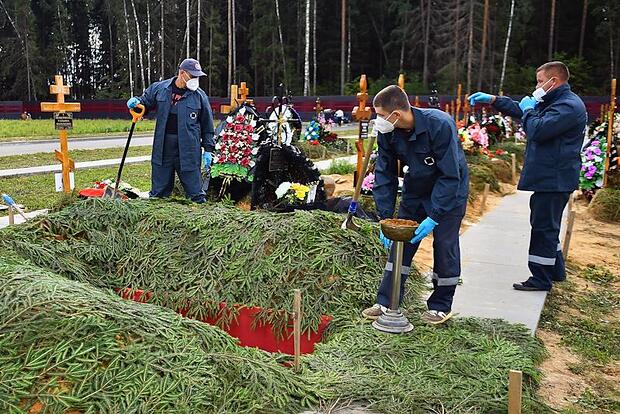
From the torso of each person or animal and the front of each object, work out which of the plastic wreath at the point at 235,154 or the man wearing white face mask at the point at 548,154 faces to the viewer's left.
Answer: the man wearing white face mask

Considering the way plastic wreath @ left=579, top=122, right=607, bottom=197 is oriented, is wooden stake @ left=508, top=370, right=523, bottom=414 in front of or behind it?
in front

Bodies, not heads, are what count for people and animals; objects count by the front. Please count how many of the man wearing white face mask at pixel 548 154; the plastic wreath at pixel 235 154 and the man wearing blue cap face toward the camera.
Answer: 2

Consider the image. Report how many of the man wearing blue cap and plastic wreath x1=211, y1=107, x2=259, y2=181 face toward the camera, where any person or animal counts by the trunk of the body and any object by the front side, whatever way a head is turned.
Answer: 2

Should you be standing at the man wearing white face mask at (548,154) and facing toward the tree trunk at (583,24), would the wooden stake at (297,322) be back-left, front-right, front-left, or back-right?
back-left

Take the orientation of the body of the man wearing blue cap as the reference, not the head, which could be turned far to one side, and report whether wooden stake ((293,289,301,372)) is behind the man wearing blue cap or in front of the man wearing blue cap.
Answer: in front

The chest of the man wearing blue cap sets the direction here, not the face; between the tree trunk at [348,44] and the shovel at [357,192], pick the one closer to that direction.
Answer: the shovel

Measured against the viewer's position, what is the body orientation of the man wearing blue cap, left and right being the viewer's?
facing the viewer

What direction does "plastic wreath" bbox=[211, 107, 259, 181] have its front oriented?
toward the camera

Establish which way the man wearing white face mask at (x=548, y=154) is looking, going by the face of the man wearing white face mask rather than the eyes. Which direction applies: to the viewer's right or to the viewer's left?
to the viewer's left

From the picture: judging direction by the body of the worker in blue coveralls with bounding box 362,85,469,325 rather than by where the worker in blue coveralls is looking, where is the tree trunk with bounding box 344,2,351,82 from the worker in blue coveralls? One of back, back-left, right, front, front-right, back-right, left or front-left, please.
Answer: back-right

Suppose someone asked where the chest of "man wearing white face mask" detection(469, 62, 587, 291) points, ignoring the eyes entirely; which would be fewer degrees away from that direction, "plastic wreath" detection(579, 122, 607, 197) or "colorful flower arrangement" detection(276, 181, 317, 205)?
the colorful flower arrangement

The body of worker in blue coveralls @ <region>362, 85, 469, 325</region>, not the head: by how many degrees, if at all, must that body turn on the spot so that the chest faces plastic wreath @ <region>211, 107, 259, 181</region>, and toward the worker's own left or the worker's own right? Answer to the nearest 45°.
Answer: approximately 90° to the worker's own right

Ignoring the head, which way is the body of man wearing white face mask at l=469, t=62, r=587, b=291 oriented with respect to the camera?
to the viewer's left

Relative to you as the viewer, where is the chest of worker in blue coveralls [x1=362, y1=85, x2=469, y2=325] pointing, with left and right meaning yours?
facing the viewer and to the left of the viewer
